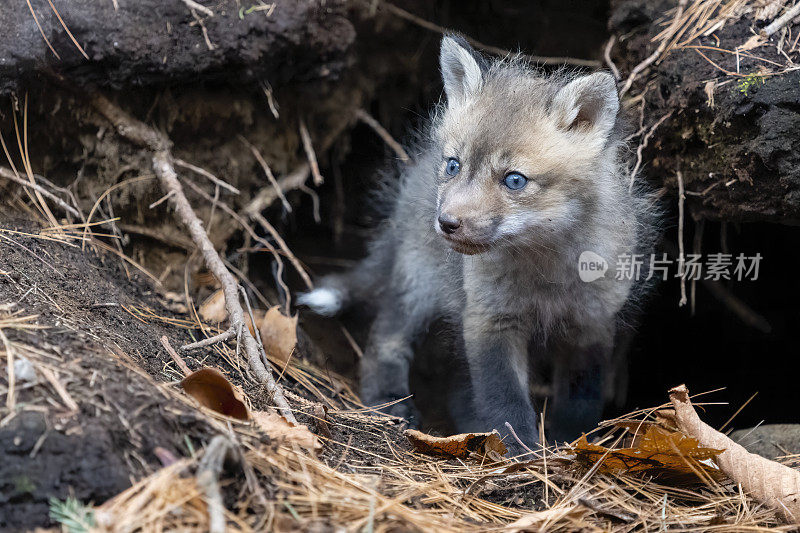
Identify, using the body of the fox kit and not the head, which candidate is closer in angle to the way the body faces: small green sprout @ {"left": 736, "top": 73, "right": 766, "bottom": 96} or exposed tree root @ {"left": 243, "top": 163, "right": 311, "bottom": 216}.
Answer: the small green sprout

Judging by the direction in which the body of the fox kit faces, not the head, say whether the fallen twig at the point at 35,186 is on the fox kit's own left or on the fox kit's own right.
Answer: on the fox kit's own right

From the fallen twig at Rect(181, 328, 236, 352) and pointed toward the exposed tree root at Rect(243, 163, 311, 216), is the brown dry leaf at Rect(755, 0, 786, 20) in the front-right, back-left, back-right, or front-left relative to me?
front-right

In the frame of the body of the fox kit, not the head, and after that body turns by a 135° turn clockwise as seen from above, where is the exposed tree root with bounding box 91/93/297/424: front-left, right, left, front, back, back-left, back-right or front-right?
front

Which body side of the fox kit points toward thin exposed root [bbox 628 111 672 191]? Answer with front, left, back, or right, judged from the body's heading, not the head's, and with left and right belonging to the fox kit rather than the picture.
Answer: left

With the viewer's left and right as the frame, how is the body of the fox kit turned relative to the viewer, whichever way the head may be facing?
facing the viewer and to the right of the viewer

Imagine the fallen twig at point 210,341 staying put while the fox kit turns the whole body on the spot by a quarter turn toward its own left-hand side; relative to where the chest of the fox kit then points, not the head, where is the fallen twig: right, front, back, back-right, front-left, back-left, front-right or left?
back

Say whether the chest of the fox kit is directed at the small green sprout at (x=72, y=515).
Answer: no

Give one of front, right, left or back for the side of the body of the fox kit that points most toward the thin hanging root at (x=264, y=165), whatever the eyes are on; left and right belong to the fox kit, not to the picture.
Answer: back

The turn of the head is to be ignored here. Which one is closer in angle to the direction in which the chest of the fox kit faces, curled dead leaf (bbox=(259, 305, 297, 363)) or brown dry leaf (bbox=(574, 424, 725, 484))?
the brown dry leaf

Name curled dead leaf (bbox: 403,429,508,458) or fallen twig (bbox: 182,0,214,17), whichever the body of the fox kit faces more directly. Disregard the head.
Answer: the curled dead leaf

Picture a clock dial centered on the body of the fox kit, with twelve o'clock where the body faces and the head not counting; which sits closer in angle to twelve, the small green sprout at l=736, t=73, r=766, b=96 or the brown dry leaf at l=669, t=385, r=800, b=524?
the brown dry leaf

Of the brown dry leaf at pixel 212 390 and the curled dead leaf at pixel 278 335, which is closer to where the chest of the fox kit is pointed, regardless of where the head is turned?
the brown dry leaf

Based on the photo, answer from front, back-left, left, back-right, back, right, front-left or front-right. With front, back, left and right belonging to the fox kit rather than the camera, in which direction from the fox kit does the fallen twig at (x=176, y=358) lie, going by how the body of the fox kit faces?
right

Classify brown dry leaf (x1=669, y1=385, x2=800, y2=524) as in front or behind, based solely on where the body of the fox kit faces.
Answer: in front

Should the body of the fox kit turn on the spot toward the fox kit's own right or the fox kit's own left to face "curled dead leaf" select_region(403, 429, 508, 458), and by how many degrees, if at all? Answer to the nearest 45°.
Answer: approximately 45° to the fox kit's own right
